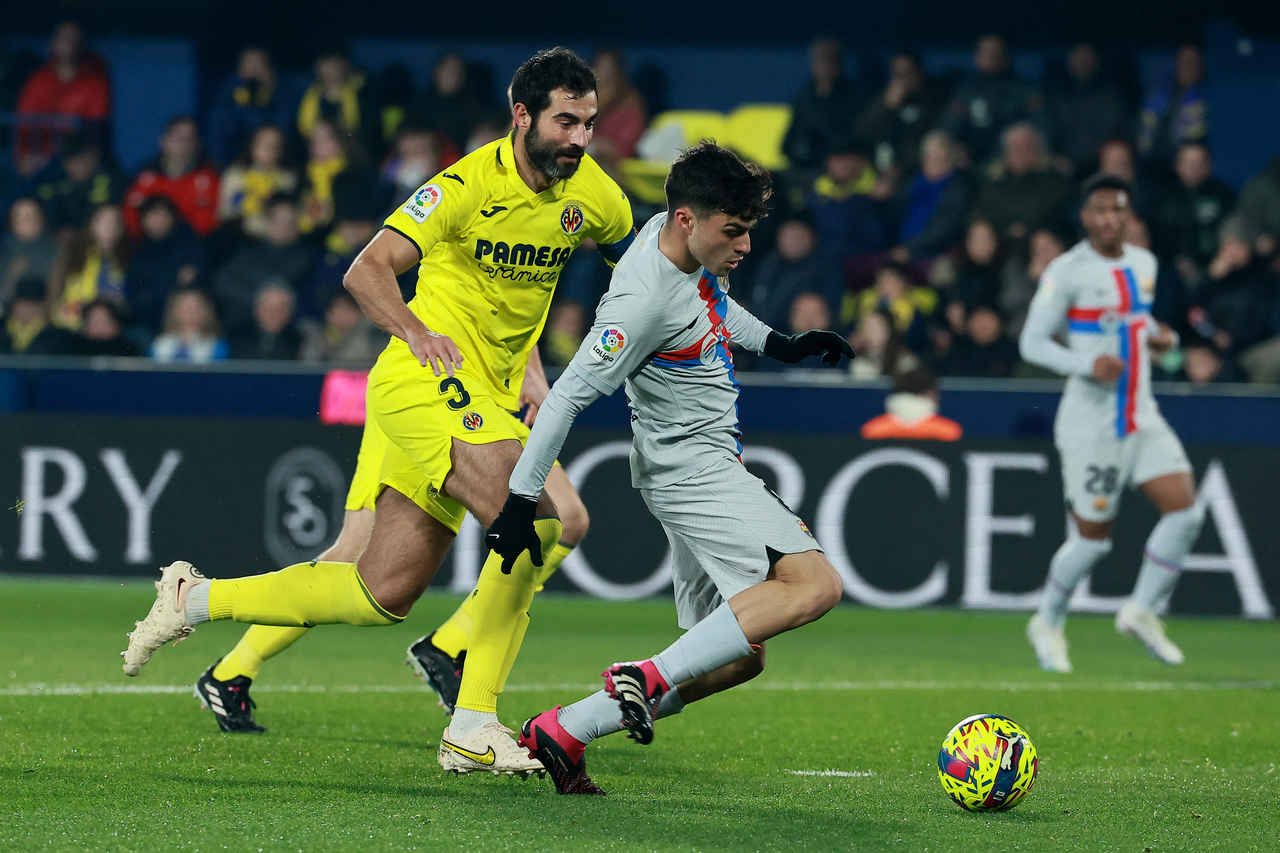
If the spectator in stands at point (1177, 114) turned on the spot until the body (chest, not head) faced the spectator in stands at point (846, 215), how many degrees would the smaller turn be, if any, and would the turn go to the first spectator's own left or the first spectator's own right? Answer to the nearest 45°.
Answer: approximately 45° to the first spectator's own right

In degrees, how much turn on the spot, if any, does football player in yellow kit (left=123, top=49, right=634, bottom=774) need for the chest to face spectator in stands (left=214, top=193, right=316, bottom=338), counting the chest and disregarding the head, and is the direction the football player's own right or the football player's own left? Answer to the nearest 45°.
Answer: approximately 135° to the football player's own left

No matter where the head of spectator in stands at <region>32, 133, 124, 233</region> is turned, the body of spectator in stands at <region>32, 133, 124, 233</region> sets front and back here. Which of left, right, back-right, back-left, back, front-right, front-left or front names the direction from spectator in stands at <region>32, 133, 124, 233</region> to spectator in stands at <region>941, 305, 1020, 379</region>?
front-left

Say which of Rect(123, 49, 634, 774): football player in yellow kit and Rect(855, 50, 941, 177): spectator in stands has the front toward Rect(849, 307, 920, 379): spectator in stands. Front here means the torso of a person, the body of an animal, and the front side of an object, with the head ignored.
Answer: Rect(855, 50, 941, 177): spectator in stands

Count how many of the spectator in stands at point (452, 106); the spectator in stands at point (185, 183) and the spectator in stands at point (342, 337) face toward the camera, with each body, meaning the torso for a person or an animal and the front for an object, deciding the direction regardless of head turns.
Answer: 3

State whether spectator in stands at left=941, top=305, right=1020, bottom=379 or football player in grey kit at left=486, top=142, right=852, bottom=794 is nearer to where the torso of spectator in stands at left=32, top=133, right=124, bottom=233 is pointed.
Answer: the football player in grey kit

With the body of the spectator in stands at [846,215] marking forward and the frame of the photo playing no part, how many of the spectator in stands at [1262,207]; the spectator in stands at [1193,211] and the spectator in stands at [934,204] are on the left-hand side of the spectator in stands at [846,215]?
3

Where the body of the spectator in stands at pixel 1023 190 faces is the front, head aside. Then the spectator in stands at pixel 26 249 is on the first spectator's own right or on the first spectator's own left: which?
on the first spectator's own right

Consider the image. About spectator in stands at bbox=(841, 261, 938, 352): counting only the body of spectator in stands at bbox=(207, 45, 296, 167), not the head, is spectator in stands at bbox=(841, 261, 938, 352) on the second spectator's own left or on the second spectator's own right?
on the second spectator's own left

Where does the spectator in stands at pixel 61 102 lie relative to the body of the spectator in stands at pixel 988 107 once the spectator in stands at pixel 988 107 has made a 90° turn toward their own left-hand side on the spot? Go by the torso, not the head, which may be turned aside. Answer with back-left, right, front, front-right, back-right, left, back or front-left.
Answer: back
